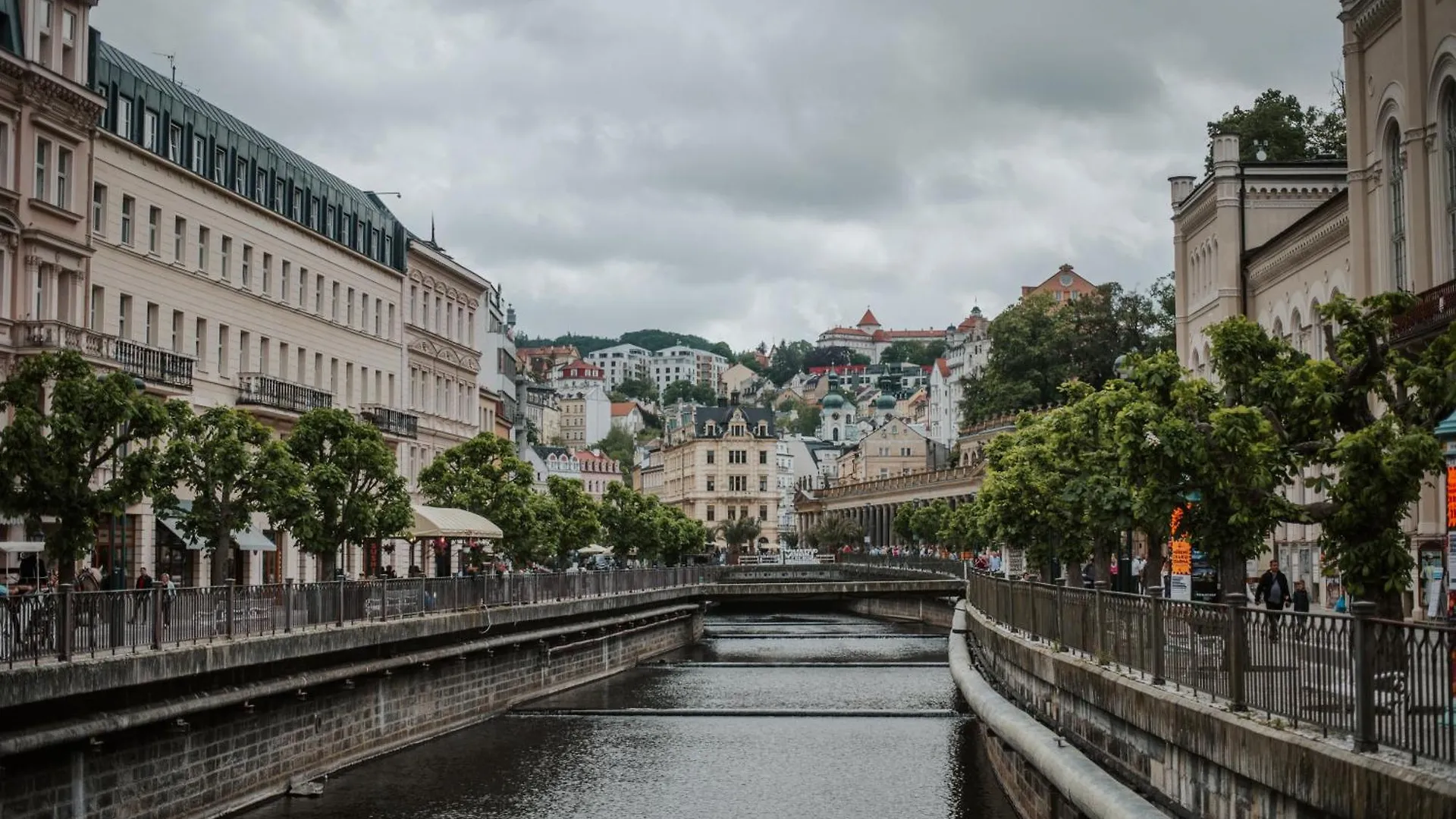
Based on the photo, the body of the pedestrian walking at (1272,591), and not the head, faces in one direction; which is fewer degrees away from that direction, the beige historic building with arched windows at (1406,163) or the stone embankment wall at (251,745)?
the stone embankment wall

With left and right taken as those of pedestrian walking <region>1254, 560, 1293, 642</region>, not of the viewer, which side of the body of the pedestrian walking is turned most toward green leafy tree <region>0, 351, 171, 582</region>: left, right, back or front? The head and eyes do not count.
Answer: right

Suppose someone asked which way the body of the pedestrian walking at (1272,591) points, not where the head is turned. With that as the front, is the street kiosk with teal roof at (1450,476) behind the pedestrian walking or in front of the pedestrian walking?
in front

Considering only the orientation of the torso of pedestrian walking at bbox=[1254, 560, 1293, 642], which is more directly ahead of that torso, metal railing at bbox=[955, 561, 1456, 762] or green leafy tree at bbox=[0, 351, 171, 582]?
the metal railing

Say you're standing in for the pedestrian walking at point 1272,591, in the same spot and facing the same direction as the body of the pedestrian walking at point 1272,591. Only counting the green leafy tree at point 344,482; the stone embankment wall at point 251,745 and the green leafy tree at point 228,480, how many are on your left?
0

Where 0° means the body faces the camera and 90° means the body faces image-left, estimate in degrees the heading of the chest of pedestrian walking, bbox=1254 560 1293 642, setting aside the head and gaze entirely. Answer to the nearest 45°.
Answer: approximately 0°

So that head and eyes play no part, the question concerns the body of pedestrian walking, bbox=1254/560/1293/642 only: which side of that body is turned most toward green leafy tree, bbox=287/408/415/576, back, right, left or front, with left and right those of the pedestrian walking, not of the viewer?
right

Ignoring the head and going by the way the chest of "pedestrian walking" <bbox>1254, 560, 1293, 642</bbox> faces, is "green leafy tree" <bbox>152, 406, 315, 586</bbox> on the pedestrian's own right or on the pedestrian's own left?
on the pedestrian's own right

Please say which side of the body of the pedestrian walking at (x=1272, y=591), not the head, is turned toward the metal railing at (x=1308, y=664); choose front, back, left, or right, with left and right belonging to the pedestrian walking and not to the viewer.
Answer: front

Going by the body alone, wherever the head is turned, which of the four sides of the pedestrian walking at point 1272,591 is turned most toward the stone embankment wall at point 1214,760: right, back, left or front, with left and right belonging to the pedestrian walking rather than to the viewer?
front
